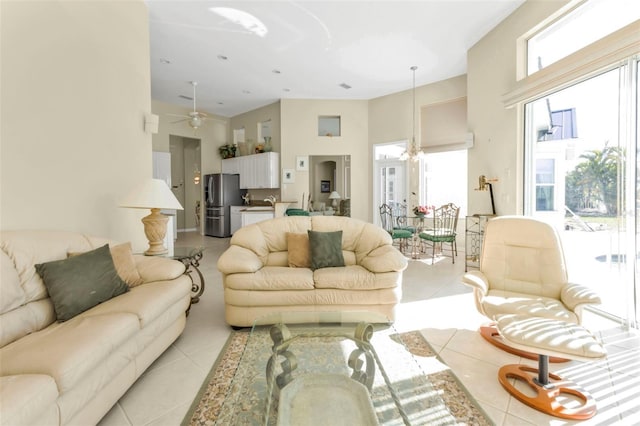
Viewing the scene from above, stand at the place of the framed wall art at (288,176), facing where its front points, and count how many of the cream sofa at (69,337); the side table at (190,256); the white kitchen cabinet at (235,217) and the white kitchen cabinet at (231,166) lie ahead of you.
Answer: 2

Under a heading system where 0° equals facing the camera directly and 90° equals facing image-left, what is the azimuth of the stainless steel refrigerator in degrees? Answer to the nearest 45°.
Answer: approximately 45°

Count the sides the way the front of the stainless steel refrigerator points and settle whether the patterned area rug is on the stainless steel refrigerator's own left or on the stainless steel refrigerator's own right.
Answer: on the stainless steel refrigerator's own left

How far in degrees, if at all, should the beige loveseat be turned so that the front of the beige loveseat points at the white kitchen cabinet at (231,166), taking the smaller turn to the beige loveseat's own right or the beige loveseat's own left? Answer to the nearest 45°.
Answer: approximately 180°

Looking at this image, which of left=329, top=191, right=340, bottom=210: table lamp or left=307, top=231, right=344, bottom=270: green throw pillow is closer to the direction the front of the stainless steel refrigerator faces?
the green throw pillow

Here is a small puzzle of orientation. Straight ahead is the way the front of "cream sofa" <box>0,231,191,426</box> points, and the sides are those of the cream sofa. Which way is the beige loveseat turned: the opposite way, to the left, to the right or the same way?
to the right

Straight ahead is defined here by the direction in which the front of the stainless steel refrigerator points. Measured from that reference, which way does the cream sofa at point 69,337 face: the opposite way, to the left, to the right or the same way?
to the left

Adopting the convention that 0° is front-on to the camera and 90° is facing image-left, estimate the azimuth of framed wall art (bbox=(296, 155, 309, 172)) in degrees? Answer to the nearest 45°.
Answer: approximately 0°

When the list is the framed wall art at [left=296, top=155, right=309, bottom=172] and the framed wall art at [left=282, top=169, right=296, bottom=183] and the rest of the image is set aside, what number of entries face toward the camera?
2

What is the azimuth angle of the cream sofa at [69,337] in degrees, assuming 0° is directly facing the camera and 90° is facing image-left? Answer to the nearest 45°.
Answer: approximately 315°

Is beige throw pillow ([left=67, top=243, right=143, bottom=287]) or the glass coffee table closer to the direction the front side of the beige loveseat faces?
the glass coffee table
